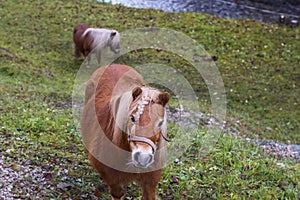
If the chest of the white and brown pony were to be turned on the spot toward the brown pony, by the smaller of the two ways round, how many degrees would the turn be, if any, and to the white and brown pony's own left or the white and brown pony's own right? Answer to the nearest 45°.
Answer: approximately 45° to the white and brown pony's own right

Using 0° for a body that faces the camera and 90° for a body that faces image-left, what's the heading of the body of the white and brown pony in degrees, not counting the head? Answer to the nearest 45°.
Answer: approximately 315°
